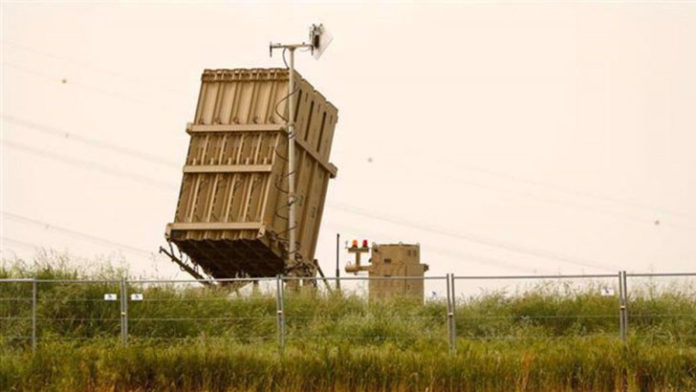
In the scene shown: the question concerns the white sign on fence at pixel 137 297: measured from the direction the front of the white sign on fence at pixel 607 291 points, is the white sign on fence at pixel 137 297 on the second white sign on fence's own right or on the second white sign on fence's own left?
on the second white sign on fence's own right

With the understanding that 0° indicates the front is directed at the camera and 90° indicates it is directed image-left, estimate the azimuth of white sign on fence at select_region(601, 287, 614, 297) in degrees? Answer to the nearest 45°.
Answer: approximately 0°

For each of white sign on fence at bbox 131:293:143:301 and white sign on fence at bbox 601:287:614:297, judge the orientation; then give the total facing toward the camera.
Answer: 2

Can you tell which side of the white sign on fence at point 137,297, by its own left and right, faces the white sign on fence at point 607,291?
left
